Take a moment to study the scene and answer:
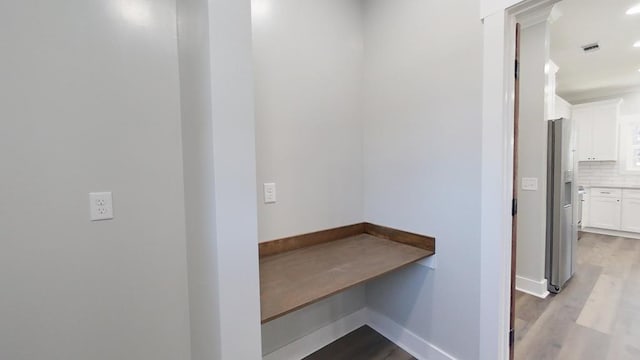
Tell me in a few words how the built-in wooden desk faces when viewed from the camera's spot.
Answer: facing the viewer and to the right of the viewer

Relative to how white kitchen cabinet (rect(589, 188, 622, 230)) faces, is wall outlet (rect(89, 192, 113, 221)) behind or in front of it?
in front

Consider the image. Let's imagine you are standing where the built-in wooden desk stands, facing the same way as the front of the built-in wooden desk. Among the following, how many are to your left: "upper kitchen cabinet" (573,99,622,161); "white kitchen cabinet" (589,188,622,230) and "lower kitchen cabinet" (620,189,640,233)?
3

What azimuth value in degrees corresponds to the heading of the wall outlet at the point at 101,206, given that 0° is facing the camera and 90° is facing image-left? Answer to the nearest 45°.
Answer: approximately 0°

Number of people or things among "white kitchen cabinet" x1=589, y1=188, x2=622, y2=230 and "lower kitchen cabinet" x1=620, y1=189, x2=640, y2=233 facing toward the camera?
2

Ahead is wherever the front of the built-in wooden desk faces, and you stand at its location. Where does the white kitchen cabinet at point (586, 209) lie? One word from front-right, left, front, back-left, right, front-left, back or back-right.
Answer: left

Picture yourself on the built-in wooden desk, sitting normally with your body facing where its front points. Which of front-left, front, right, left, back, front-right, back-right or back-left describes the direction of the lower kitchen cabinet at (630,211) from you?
left

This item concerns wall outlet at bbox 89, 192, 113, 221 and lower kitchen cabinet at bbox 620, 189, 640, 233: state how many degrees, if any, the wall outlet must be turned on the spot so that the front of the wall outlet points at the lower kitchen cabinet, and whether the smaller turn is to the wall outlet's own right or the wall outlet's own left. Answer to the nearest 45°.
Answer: approximately 90° to the wall outlet's own left

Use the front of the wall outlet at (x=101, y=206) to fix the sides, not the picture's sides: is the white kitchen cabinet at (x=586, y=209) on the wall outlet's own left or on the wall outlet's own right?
on the wall outlet's own left
